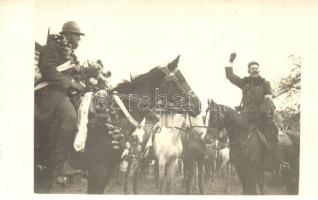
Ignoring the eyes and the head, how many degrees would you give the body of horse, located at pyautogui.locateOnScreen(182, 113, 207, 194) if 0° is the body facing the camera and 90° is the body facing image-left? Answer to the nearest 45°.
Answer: approximately 0°

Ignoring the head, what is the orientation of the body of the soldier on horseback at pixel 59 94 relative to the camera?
to the viewer's right

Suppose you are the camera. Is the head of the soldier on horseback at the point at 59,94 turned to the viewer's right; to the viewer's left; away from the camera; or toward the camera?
to the viewer's right

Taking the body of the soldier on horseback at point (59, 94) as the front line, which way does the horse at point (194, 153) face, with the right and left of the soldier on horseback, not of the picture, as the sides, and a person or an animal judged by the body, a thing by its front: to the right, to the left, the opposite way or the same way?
to the right

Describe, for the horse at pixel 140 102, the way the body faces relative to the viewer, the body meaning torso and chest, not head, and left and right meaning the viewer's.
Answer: facing to the right of the viewer
